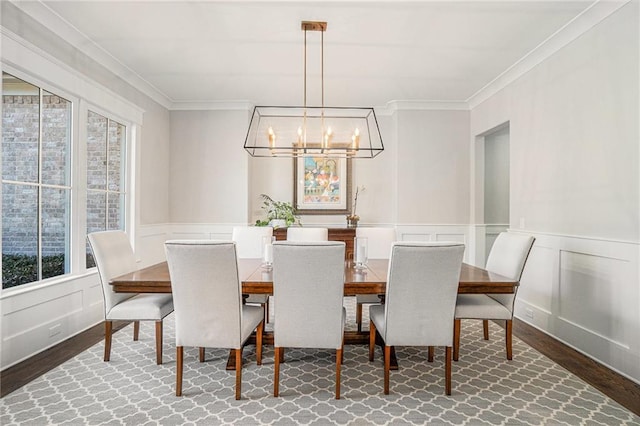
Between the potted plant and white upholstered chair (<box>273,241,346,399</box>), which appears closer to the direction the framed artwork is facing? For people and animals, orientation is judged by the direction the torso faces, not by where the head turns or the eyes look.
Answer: the white upholstered chair

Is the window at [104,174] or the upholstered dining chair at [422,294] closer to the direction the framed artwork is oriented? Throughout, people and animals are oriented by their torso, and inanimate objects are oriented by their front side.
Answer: the upholstered dining chair

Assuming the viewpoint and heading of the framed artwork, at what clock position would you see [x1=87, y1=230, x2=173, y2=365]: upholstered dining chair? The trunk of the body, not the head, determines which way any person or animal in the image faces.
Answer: The upholstered dining chair is roughly at 1 o'clock from the framed artwork.

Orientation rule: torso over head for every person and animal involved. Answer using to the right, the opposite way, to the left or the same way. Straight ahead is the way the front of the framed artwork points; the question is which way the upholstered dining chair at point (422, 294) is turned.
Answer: the opposite way

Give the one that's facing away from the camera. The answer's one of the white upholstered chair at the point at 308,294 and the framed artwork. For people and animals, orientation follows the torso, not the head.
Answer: the white upholstered chair

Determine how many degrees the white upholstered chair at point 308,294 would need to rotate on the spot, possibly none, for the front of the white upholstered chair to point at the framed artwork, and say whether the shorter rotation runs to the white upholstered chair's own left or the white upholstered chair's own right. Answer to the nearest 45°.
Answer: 0° — it already faces it

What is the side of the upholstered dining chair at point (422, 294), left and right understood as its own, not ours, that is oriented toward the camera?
back

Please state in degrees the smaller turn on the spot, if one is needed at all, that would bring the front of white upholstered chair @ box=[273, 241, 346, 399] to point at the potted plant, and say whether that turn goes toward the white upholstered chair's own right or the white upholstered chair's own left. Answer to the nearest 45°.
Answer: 0° — it already faces it

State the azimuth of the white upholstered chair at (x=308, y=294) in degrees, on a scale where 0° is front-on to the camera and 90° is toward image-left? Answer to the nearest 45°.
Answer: approximately 180°

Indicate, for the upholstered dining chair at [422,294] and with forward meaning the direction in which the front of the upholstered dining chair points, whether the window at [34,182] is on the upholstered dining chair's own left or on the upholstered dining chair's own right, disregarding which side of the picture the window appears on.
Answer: on the upholstered dining chair's own left

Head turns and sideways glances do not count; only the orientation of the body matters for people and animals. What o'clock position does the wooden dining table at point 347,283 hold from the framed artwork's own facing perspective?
The wooden dining table is roughly at 12 o'clock from the framed artwork.
